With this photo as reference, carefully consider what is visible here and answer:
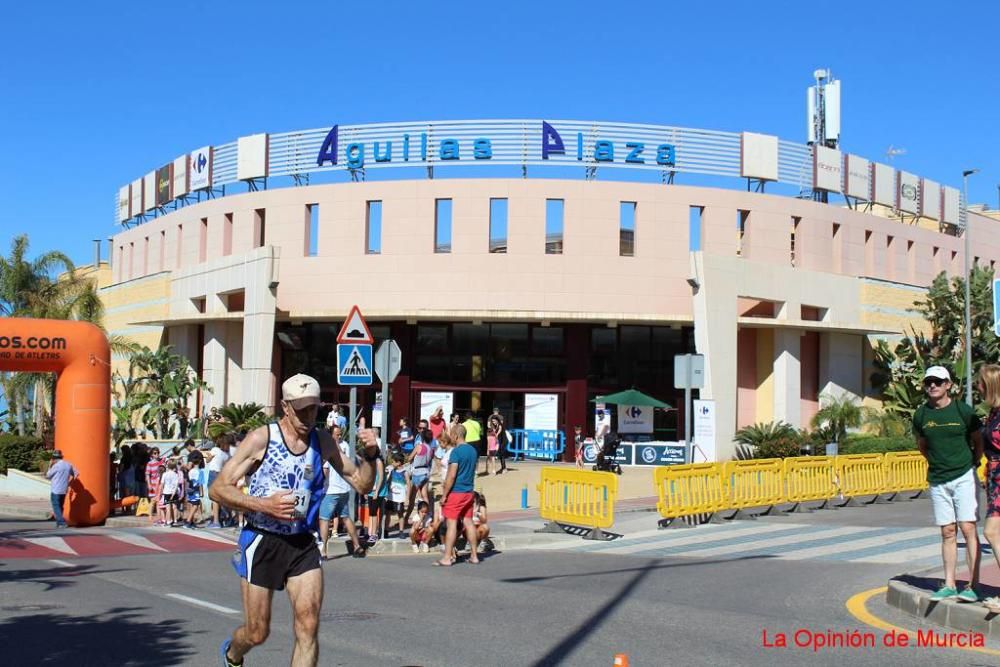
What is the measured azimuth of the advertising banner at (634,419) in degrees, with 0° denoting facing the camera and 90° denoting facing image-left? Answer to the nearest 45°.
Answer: approximately 0°

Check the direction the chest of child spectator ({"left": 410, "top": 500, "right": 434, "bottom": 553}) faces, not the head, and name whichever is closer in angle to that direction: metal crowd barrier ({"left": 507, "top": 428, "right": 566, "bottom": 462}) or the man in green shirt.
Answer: the man in green shirt

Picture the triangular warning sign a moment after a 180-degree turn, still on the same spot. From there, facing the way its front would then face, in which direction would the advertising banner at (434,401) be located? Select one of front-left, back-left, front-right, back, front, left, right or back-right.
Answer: front

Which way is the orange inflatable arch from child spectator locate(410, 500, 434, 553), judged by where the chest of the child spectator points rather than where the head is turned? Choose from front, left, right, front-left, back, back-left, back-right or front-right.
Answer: back-right

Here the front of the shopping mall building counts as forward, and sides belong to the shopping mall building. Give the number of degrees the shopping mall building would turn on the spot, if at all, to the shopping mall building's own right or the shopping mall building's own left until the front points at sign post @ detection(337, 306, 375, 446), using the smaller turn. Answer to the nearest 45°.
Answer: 0° — it already faces it

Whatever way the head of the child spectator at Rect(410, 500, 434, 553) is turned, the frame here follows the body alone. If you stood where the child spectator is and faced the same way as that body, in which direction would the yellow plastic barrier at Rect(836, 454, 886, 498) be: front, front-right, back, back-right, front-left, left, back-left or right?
back-left

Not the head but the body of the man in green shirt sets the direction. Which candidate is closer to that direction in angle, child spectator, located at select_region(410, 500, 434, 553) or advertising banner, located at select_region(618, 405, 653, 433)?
the child spectator

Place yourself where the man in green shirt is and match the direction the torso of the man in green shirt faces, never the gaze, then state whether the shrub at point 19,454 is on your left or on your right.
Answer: on your right

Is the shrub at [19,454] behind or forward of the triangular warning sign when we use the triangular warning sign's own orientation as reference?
behind
